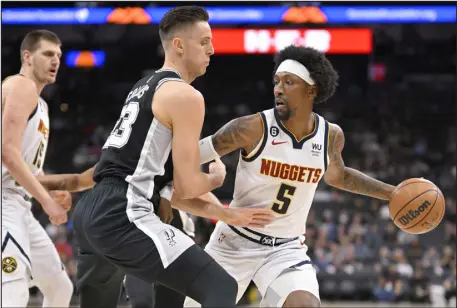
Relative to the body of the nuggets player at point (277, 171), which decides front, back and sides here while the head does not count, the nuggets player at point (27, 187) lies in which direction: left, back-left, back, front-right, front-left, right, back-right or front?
right

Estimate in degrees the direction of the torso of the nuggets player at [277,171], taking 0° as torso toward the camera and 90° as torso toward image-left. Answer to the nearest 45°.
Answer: approximately 0°
